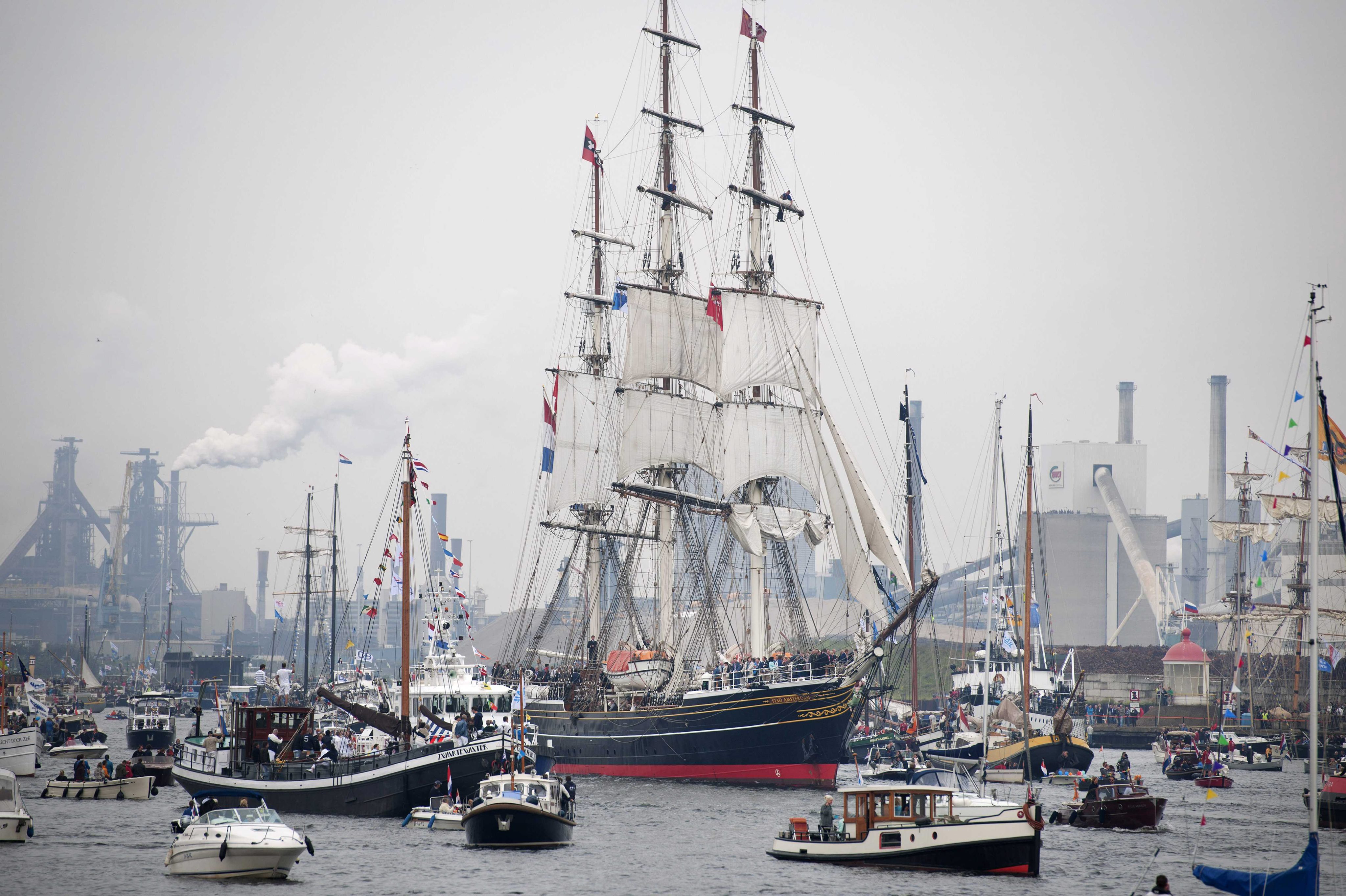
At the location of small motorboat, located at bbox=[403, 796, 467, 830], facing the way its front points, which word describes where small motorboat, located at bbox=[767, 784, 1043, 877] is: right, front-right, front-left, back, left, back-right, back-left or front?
back-left

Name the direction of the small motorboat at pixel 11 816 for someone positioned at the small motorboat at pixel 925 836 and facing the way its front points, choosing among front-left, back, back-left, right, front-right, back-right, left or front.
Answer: back-right

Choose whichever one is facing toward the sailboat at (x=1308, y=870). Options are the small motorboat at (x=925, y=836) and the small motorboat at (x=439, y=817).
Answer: the small motorboat at (x=925, y=836)

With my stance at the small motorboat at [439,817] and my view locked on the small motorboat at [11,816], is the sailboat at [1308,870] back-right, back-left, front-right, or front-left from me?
back-left
